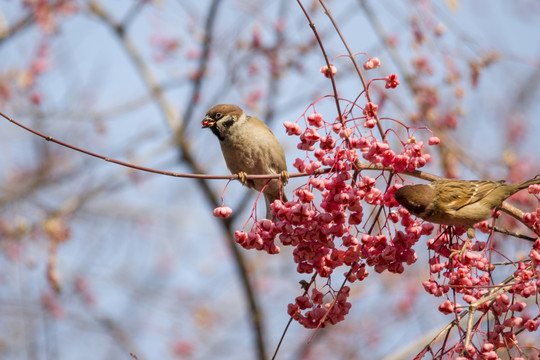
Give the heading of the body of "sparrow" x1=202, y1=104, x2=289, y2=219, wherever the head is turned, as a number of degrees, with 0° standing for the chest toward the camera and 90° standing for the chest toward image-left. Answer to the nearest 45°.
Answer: approximately 45°

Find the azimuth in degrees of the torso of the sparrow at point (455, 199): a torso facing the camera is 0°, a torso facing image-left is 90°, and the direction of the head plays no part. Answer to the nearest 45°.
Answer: approximately 90°

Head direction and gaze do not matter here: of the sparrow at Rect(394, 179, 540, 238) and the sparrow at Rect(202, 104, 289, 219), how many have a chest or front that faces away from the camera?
0
